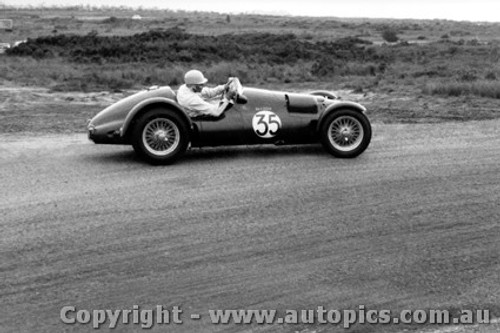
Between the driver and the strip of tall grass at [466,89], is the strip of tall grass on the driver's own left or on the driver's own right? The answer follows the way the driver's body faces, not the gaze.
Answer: on the driver's own left

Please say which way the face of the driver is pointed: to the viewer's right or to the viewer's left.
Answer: to the viewer's right

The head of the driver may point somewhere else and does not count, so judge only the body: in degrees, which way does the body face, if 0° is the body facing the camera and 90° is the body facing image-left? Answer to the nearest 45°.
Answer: approximately 270°
